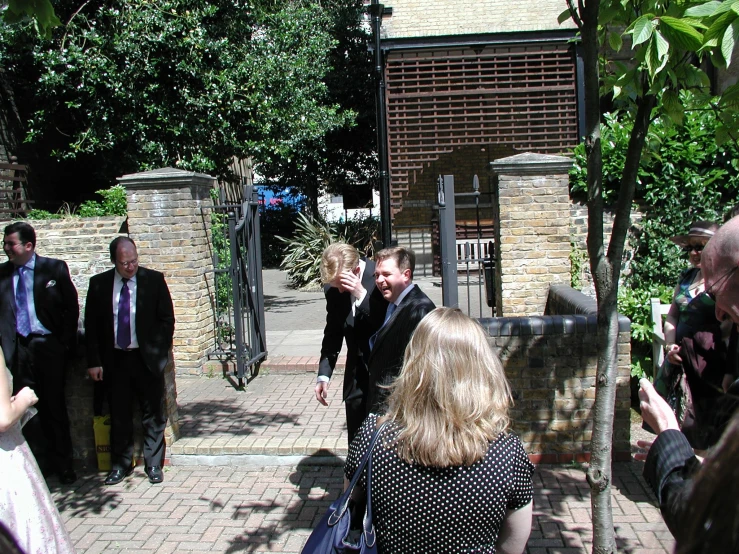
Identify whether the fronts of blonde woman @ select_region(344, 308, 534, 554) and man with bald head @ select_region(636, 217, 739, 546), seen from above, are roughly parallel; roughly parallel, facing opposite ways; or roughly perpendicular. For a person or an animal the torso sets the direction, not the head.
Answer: roughly perpendicular

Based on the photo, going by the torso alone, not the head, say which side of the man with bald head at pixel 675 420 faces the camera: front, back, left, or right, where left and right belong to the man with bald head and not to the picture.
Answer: left

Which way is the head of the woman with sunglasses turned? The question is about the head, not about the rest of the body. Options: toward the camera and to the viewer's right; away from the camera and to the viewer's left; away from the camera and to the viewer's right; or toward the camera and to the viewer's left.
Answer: toward the camera and to the viewer's left

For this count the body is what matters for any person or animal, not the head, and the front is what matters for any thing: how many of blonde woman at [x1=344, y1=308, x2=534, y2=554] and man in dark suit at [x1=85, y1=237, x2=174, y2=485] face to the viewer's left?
0

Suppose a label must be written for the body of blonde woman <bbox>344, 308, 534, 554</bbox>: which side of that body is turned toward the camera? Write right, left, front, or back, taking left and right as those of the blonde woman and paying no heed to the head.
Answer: back

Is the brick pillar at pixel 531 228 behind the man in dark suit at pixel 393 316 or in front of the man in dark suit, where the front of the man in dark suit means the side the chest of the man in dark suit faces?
behind

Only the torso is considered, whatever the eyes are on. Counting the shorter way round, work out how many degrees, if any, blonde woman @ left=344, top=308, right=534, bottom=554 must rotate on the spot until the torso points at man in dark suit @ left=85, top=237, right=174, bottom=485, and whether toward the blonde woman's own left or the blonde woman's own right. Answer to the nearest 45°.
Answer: approximately 45° to the blonde woman's own left

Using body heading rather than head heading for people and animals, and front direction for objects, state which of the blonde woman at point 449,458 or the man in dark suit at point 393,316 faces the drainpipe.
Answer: the blonde woman

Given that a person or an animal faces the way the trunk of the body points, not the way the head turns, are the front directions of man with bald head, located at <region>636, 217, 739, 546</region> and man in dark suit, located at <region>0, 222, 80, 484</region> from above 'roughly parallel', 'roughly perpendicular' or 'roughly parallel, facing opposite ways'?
roughly perpendicular

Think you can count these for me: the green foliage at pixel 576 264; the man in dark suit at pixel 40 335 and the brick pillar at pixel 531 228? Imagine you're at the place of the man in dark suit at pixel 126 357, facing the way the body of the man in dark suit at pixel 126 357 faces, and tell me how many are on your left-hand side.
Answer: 2

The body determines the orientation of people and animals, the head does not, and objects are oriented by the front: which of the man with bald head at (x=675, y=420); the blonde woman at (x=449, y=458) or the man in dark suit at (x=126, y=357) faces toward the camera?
the man in dark suit

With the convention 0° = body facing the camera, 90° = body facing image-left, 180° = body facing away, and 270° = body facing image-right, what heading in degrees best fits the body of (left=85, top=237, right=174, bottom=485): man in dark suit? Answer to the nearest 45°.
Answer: approximately 0°

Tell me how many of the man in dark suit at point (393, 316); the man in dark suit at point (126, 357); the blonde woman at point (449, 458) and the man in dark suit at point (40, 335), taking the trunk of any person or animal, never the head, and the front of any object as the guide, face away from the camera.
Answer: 1

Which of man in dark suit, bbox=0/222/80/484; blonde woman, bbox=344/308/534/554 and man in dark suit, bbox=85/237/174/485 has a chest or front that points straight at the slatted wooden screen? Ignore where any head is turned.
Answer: the blonde woman

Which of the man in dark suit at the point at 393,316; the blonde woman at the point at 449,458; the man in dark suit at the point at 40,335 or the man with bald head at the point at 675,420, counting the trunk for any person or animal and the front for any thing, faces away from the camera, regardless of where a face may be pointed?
the blonde woman

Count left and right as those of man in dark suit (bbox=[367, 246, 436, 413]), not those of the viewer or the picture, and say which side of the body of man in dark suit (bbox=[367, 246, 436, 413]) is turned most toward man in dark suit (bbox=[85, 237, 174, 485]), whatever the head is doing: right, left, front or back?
right

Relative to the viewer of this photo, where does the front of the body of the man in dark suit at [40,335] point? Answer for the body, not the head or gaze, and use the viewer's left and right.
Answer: facing the viewer and to the left of the viewer
